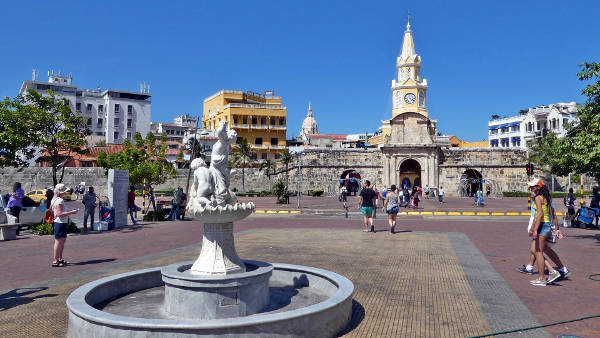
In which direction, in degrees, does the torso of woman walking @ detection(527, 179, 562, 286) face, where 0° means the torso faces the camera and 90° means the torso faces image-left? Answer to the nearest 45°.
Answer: approximately 90°

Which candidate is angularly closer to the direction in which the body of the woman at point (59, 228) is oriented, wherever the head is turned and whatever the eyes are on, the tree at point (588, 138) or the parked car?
the tree

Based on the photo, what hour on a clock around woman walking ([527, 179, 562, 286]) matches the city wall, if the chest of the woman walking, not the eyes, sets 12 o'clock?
The city wall is roughly at 2 o'clock from the woman walking.

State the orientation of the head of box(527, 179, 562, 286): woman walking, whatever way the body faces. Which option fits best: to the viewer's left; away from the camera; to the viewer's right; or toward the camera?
to the viewer's left

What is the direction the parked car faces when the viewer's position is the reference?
facing to the right of the viewer

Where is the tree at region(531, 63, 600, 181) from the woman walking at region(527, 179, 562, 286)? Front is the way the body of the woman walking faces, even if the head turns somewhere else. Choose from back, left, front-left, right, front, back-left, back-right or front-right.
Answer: right

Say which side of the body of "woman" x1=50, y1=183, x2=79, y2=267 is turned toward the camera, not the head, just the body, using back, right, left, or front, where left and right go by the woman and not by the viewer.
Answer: right

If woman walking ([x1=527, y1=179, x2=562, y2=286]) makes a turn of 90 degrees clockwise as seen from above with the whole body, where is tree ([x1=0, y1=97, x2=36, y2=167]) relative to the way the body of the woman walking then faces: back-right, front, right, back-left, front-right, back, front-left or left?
left

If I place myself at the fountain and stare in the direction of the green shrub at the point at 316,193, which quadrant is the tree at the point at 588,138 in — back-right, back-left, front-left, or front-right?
front-right

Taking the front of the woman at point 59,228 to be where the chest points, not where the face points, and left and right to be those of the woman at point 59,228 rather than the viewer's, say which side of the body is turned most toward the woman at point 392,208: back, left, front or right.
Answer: front
